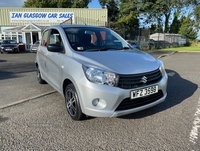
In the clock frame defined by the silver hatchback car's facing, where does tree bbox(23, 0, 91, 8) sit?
The tree is roughly at 7 o'clock from the silver hatchback car.

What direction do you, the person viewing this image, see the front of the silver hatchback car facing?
facing the viewer and to the right of the viewer

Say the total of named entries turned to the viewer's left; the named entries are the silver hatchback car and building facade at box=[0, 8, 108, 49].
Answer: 0

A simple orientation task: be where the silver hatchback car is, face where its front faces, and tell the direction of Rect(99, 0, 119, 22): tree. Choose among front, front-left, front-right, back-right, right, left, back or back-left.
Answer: back-left

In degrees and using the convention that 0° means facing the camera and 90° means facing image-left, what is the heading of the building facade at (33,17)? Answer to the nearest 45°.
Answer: approximately 0°

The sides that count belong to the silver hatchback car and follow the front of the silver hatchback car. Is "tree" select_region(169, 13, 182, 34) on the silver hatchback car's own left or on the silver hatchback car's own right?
on the silver hatchback car's own left

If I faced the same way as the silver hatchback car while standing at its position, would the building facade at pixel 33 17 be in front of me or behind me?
behind

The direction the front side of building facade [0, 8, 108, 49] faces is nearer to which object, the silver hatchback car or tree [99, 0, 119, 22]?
the silver hatchback car

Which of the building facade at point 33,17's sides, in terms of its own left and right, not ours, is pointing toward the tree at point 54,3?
back

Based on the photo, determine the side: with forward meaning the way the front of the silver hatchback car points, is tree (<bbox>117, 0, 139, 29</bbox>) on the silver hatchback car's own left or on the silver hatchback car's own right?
on the silver hatchback car's own left

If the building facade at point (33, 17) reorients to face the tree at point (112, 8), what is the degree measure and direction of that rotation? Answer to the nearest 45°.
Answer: approximately 135° to its left
